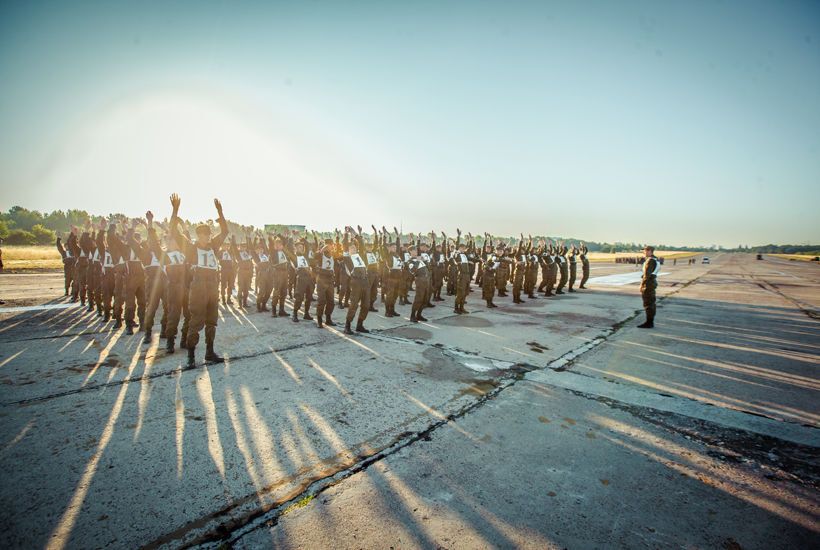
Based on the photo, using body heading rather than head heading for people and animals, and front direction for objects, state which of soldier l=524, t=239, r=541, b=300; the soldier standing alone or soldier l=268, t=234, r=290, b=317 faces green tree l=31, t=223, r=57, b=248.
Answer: the soldier standing alone

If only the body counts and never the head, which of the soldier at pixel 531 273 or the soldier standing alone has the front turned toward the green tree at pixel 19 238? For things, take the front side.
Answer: the soldier standing alone

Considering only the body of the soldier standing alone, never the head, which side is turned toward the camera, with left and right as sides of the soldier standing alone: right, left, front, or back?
left

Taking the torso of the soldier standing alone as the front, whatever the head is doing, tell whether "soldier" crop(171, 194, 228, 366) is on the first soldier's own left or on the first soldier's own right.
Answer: on the first soldier's own left

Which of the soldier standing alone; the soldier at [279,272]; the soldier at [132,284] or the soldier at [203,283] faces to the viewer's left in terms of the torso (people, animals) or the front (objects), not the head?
the soldier standing alone

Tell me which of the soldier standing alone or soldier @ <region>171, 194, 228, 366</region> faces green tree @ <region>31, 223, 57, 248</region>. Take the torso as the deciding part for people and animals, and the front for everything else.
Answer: the soldier standing alone

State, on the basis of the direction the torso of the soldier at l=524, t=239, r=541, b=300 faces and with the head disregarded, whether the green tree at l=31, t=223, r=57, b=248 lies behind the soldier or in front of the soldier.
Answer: behind

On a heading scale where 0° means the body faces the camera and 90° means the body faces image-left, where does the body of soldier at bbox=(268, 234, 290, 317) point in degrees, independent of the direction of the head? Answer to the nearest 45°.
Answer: approximately 315°

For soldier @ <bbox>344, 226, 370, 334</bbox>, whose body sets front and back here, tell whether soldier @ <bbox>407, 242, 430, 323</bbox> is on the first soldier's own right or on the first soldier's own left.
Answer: on the first soldier's own left

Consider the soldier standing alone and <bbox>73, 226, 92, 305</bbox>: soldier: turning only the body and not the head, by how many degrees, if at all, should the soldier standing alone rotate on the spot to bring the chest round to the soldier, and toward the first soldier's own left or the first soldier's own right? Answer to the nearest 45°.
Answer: approximately 45° to the first soldier's own left

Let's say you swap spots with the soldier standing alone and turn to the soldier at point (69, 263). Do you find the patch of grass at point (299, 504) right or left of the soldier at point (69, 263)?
left

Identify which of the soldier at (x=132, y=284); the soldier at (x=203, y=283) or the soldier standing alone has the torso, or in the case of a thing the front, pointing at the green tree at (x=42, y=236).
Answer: the soldier standing alone

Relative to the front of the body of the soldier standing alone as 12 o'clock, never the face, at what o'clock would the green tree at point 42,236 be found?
The green tree is roughly at 12 o'clock from the soldier standing alone.
